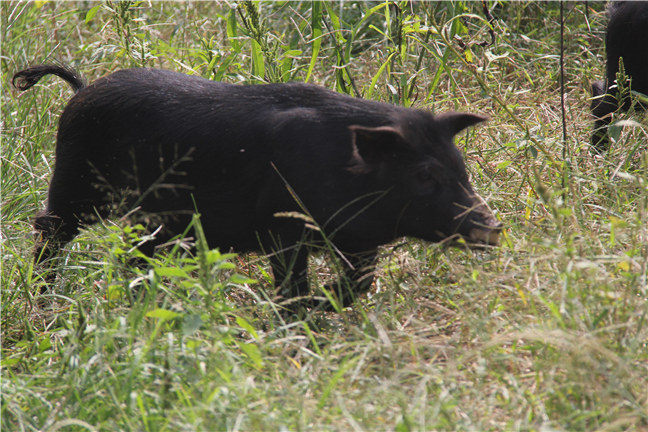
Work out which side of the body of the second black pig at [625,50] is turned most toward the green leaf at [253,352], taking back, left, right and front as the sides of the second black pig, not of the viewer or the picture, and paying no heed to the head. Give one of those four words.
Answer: right

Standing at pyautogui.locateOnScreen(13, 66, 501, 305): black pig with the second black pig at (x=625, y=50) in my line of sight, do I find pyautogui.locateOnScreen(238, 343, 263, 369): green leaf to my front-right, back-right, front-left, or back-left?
back-right

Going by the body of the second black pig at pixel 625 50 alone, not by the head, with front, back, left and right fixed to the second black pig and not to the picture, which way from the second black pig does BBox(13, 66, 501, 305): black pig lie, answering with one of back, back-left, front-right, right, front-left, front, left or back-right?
back-right

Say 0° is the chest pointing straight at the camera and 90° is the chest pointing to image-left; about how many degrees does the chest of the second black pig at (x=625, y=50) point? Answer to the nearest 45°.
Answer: approximately 270°
